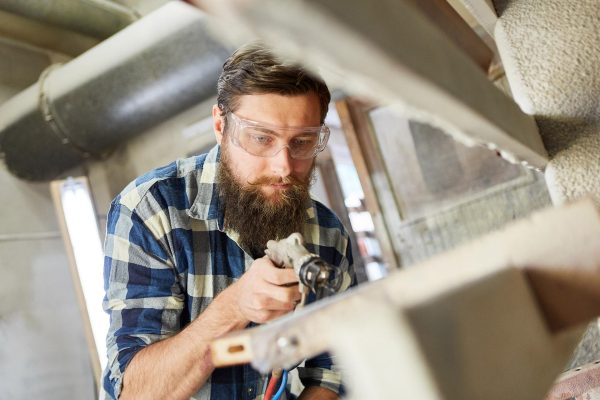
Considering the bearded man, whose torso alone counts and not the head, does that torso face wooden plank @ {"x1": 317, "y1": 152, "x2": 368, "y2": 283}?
no

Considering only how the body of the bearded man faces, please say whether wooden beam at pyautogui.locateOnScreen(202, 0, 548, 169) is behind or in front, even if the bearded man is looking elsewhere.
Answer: in front

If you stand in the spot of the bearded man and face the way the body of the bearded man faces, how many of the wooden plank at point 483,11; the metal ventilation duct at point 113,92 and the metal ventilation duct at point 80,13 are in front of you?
1

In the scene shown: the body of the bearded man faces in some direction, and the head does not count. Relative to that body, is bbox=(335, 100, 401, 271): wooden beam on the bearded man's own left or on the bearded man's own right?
on the bearded man's own left

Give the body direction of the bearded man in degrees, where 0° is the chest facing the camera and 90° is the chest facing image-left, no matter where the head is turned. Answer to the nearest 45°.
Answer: approximately 315°

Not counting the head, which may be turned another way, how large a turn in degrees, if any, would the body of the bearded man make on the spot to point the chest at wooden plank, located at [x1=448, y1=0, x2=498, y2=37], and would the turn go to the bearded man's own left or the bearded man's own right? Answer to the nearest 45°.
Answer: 0° — they already face it
